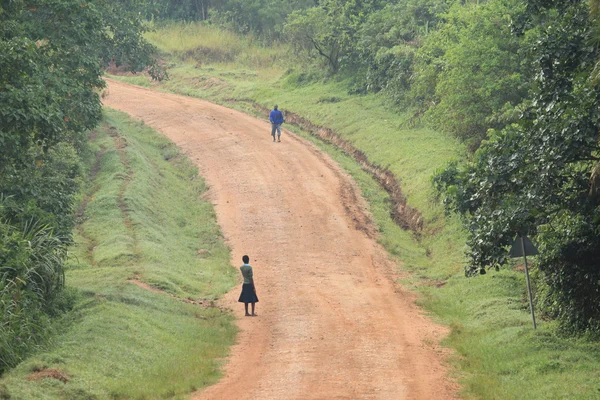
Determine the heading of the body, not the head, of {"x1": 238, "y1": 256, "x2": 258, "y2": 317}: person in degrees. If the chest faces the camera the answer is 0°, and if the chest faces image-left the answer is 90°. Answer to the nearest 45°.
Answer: approximately 180°

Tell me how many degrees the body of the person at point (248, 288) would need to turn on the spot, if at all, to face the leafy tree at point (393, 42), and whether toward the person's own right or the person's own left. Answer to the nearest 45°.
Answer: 0° — they already face it

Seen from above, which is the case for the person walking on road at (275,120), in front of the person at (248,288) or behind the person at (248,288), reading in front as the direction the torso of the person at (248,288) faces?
in front

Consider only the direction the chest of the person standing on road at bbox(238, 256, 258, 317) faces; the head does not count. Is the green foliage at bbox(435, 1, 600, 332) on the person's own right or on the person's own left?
on the person's own right

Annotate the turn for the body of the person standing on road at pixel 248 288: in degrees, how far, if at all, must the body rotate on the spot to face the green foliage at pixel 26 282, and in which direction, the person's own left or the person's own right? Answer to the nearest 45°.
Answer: approximately 135° to the person's own left

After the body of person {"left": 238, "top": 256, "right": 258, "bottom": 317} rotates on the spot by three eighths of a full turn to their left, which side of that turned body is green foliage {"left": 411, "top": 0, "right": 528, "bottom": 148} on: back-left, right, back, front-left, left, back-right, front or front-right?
back

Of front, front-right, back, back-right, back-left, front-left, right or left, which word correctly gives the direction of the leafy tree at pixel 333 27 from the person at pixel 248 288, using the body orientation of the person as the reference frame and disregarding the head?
front

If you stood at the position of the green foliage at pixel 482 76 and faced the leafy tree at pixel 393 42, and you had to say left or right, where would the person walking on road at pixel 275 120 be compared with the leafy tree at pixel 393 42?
left
